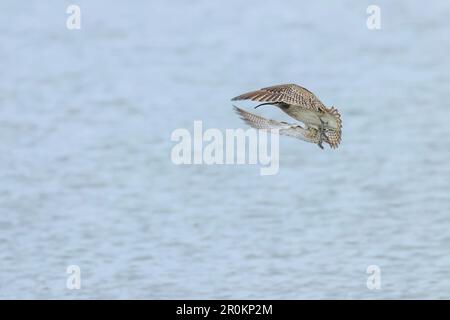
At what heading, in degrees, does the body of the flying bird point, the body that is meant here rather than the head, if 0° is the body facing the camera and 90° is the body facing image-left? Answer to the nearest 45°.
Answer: approximately 90°
